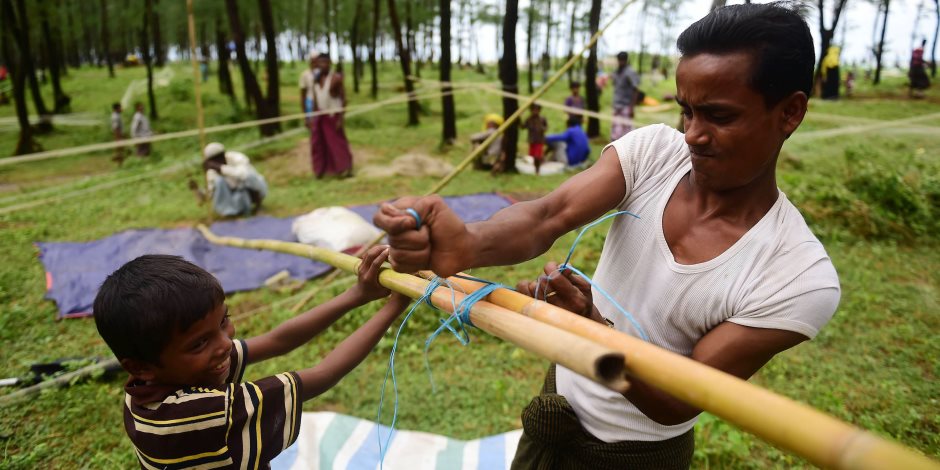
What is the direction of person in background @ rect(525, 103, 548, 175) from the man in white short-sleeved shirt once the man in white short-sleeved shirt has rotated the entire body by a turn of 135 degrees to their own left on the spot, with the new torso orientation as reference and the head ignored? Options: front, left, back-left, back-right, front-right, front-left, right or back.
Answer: left

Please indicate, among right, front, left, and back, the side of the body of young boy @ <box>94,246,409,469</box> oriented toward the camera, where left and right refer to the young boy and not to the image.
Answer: right

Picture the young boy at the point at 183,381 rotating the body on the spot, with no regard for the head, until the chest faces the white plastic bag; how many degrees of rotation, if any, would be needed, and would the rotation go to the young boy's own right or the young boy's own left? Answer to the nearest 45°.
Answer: approximately 90° to the young boy's own left

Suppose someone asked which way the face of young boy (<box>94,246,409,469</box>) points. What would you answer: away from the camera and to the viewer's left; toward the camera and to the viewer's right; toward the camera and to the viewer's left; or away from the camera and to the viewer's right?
toward the camera and to the viewer's right

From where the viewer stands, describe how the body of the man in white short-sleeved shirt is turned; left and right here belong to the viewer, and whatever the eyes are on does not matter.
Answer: facing the viewer and to the left of the viewer

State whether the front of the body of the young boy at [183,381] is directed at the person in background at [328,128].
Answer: no

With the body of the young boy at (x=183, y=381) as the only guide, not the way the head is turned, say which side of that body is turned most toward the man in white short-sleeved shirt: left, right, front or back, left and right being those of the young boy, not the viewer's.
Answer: front

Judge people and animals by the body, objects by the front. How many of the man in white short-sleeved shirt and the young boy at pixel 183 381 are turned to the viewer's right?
1

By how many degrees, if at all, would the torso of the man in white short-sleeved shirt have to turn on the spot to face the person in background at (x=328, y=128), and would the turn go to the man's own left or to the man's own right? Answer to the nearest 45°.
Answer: approximately 90° to the man's own right

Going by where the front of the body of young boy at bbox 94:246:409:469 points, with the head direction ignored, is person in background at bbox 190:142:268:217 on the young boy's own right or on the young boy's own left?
on the young boy's own left

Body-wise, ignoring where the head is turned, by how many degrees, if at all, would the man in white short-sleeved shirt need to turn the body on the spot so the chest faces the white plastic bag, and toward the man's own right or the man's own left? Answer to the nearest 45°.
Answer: approximately 90° to the man's own right

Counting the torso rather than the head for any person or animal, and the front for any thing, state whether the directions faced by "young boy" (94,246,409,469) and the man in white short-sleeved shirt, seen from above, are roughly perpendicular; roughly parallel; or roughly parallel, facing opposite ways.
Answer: roughly parallel, facing opposite ways

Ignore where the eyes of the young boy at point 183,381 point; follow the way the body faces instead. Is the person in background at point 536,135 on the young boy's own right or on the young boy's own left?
on the young boy's own left

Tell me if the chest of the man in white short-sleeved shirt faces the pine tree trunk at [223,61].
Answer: no

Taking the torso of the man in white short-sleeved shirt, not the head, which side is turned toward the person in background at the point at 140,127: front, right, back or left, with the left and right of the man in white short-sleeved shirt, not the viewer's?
right

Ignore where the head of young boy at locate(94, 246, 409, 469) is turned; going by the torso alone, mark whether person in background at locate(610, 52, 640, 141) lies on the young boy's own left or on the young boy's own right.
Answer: on the young boy's own left

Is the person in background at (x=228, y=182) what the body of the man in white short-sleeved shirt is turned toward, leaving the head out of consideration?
no
